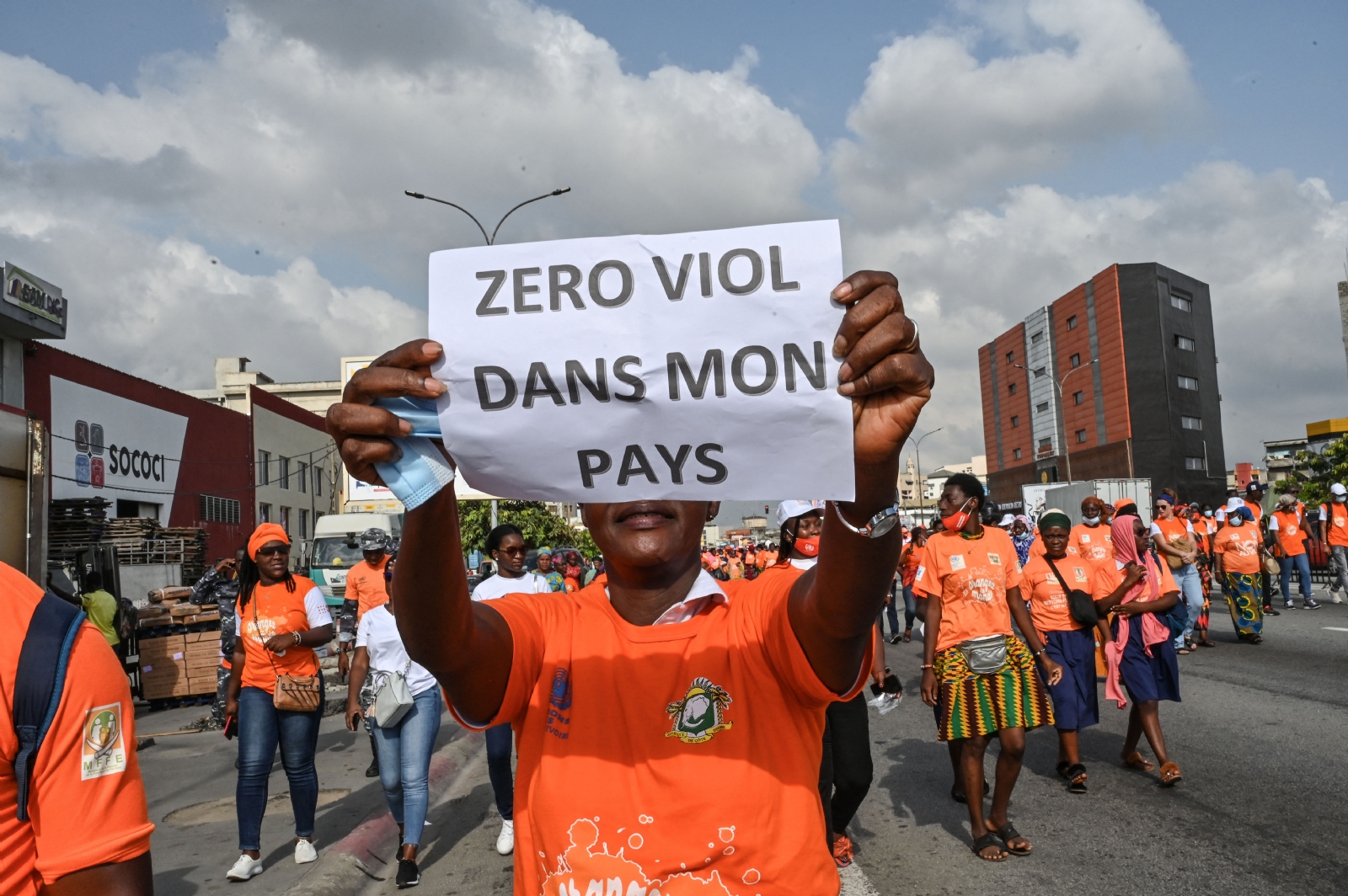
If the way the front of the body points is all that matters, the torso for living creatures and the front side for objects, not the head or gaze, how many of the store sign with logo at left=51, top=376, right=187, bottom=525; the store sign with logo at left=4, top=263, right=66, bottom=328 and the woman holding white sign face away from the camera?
0

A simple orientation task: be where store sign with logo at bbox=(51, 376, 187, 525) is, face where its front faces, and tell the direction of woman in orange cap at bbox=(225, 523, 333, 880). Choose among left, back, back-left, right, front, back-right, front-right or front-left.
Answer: front-right

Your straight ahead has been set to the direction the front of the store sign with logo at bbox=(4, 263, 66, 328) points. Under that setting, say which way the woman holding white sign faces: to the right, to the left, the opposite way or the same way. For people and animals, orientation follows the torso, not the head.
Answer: to the right

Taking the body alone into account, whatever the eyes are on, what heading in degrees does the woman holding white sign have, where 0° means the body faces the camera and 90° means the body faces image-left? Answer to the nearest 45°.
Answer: approximately 0°

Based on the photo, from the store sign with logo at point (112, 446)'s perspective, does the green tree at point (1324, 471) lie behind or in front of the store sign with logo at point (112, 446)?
in front

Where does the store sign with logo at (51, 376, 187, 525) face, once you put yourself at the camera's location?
facing the viewer and to the right of the viewer

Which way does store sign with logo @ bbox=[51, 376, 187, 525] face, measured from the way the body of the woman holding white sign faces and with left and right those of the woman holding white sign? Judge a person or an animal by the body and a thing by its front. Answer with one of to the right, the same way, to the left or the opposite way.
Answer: to the left

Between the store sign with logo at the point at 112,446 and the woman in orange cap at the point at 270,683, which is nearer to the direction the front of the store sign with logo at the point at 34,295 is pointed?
the woman in orange cap

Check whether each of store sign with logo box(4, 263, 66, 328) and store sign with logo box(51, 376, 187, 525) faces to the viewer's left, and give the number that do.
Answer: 0

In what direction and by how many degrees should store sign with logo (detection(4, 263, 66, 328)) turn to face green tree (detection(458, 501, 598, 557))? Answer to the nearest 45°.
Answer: approximately 90° to its left

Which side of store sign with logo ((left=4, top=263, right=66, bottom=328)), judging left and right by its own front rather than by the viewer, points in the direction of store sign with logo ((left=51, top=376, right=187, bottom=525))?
left
